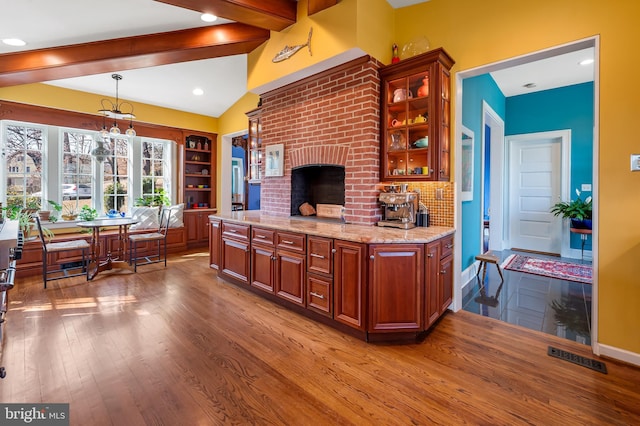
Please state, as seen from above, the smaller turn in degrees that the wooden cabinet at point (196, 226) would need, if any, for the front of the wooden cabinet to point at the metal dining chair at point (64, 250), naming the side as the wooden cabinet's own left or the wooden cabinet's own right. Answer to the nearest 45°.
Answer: approximately 45° to the wooden cabinet's own right

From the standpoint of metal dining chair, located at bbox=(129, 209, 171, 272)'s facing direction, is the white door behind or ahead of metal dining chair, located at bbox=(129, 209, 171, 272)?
behind

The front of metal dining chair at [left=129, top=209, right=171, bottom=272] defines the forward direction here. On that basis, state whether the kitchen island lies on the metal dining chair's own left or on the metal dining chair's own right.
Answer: on the metal dining chair's own left
